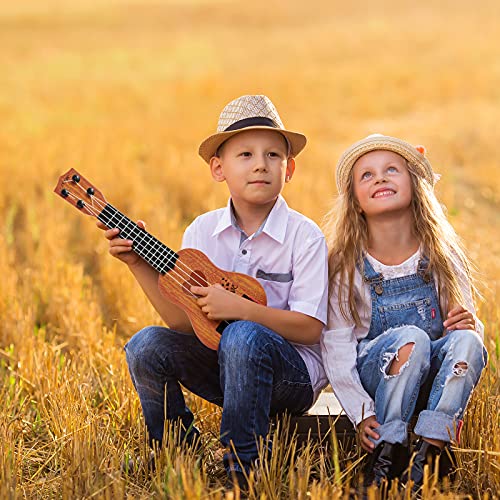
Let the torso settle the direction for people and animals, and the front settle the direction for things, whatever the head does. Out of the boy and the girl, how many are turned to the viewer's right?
0

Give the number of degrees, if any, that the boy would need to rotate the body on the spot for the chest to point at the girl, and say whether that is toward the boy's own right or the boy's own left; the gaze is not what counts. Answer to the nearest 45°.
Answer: approximately 135° to the boy's own left

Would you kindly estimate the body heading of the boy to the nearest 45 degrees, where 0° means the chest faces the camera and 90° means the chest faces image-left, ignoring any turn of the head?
approximately 45°

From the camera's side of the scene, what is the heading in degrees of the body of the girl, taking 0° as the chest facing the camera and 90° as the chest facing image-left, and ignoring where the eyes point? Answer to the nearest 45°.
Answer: approximately 0°
